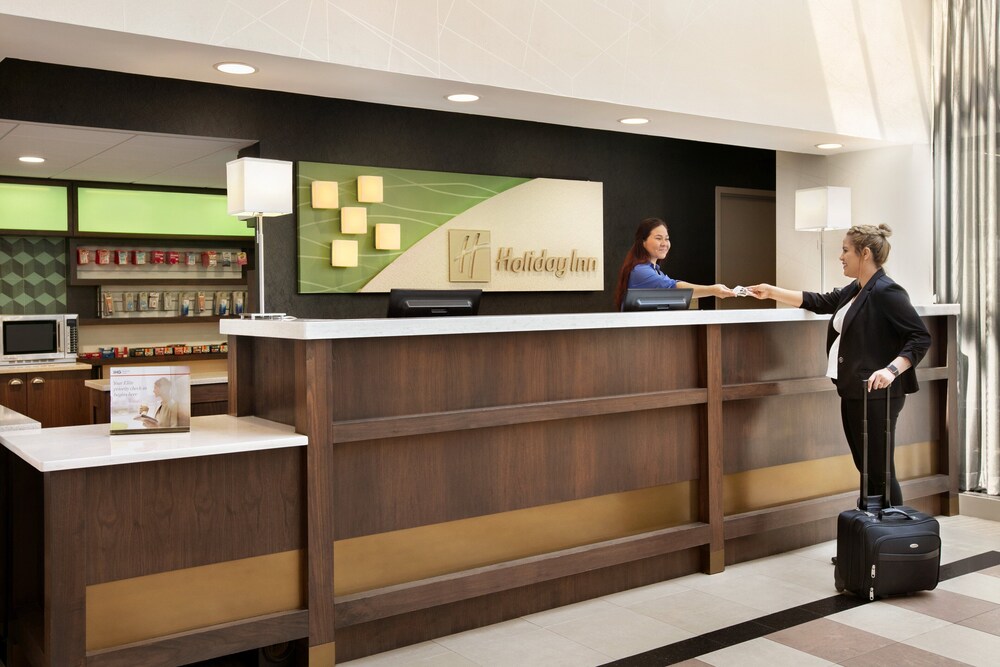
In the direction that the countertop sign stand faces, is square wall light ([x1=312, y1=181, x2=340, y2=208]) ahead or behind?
behind

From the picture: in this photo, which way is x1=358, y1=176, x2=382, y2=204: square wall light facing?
toward the camera

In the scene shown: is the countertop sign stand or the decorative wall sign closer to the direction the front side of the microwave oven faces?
the countertop sign stand

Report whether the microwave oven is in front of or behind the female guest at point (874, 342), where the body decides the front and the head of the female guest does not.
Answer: in front

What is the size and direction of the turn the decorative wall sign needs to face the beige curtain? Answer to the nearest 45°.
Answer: approximately 45° to its left

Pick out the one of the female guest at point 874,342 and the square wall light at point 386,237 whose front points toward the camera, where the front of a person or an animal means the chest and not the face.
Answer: the square wall light

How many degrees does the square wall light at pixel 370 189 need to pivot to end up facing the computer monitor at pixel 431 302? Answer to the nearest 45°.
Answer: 0° — it already faces it

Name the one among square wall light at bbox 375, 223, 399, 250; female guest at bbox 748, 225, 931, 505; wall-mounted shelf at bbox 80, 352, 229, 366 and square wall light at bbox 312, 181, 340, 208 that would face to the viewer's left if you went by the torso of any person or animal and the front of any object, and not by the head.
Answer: the female guest

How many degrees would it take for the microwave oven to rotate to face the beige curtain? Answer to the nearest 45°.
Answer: approximately 45° to its left

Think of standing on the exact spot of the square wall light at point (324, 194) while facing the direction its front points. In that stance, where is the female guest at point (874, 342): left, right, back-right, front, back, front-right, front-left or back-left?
front-left

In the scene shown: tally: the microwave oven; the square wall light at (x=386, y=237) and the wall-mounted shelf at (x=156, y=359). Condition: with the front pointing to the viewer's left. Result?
0

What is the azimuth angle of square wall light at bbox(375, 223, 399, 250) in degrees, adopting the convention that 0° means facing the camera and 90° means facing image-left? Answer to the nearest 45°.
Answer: approximately 0°

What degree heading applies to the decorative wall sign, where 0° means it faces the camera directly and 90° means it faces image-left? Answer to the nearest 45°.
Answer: approximately 315°
